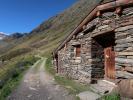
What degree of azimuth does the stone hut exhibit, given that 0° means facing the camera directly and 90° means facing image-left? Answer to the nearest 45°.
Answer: approximately 45°
